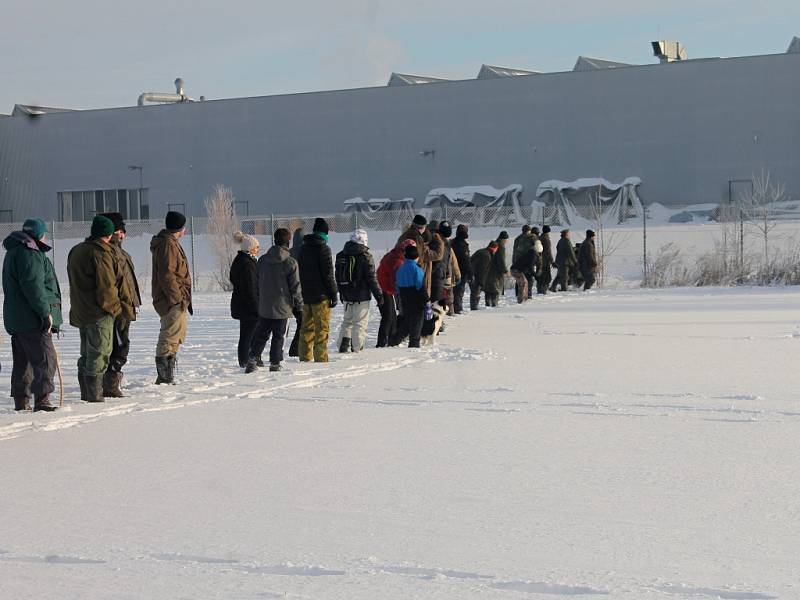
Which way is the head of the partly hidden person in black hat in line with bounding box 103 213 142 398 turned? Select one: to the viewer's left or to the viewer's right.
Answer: to the viewer's right

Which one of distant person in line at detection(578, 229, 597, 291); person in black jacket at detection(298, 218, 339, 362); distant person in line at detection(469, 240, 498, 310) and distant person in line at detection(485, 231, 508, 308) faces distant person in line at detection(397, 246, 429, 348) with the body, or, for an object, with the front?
the person in black jacket

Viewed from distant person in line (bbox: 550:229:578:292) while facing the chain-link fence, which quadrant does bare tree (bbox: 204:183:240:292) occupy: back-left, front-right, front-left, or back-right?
front-left

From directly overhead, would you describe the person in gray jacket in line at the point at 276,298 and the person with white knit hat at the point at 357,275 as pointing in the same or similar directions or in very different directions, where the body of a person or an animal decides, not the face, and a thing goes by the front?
same or similar directions

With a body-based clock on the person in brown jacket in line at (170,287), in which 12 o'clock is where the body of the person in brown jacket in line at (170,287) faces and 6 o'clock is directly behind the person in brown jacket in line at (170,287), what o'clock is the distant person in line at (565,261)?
the distant person in line at (565,261) is roughly at 10 o'clock from the person in brown jacket in line at (170,287).

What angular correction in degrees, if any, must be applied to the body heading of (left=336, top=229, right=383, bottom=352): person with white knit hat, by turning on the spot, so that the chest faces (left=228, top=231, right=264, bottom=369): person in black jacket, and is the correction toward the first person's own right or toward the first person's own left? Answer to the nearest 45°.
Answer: approximately 180°

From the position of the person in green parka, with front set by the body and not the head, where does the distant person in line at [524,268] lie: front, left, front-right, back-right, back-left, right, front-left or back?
front-left

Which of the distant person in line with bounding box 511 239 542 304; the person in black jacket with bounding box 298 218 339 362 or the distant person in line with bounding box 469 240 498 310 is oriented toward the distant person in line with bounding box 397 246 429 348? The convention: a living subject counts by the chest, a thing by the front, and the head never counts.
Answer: the person in black jacket

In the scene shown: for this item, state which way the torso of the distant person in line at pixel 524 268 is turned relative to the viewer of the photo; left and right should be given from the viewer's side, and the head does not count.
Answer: facing to the right of the viewer

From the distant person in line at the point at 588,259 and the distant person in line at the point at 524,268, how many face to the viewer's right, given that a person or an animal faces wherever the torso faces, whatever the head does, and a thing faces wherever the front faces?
2
